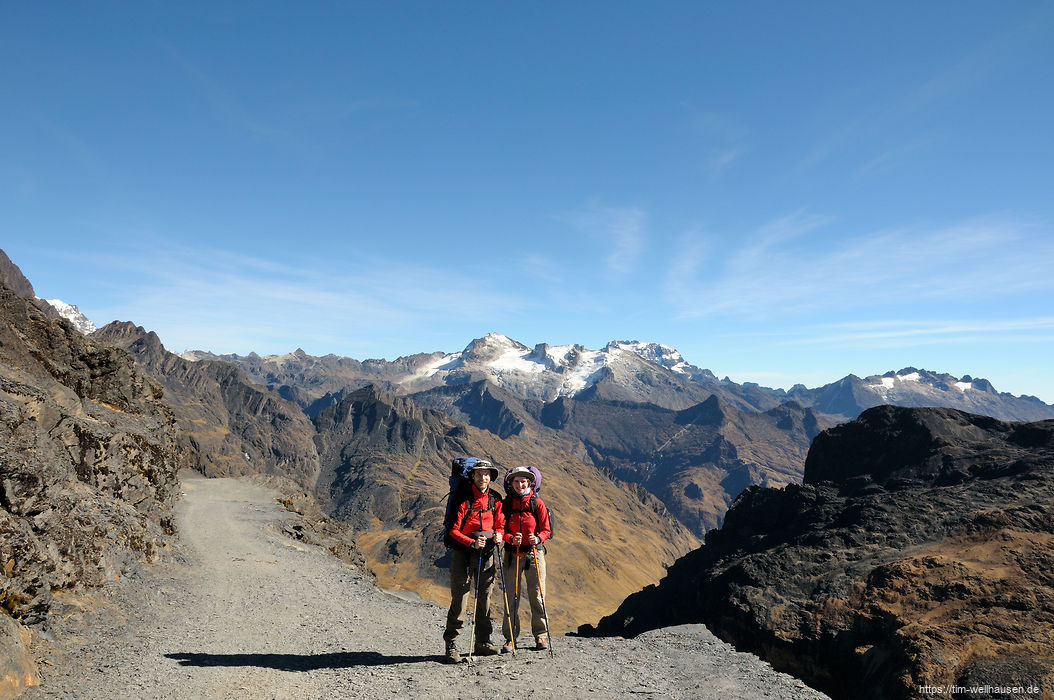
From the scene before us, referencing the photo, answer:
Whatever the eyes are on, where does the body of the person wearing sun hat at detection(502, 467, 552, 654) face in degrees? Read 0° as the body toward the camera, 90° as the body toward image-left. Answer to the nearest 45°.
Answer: approximately 0°
